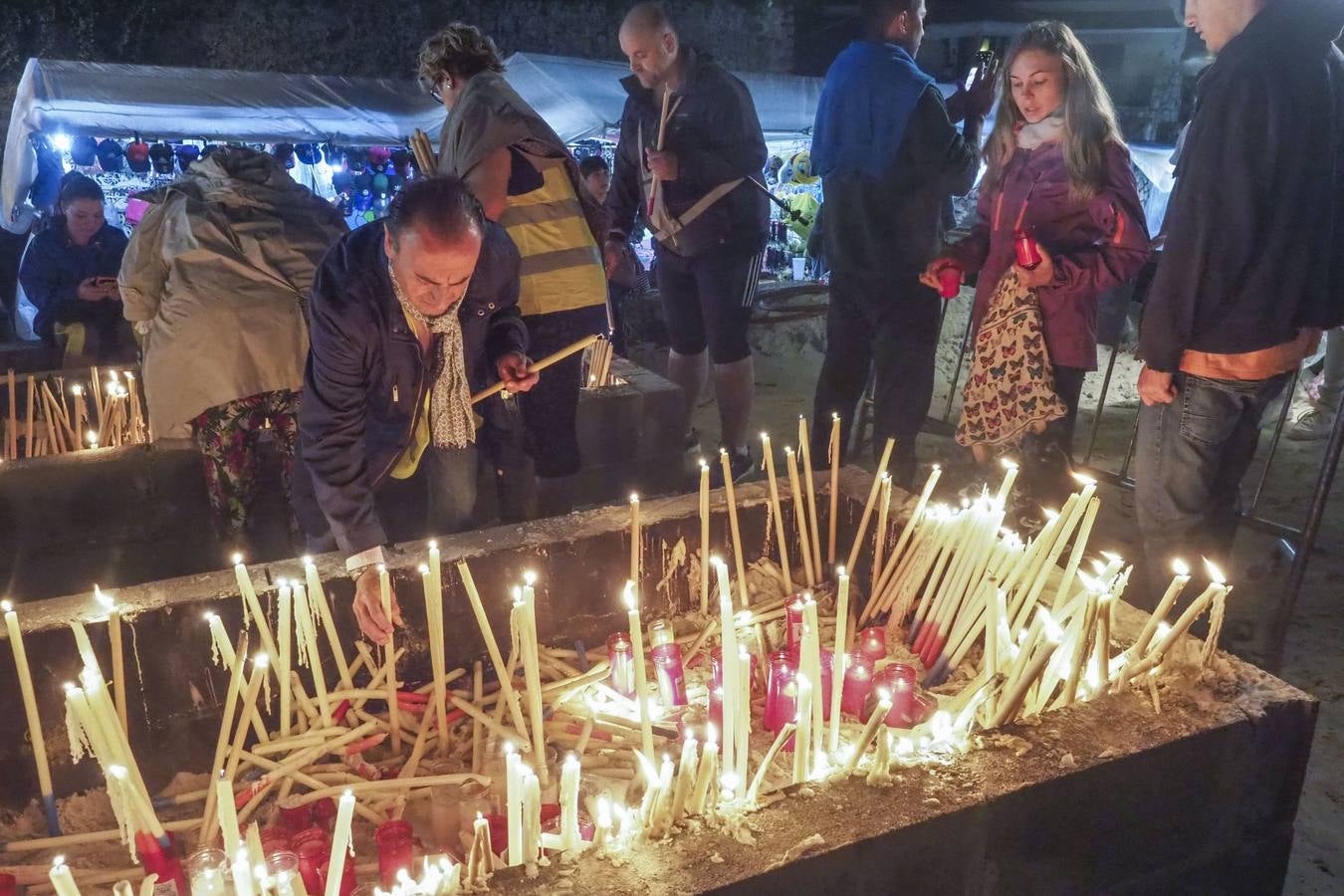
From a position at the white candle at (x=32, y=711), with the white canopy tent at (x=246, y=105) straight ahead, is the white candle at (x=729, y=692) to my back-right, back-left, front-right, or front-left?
back-right

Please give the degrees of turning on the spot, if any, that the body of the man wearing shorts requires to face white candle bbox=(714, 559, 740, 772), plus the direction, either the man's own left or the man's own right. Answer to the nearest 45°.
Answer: approximately 45° to the man's own left

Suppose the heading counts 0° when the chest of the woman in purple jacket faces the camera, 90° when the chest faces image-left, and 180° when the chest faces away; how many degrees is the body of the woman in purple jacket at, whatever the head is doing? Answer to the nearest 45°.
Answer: approximately 45°

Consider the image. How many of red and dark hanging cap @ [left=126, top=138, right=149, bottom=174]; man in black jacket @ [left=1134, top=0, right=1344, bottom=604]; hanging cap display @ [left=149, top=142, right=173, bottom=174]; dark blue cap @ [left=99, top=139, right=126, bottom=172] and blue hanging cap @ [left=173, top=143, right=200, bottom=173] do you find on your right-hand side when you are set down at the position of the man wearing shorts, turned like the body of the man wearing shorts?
4

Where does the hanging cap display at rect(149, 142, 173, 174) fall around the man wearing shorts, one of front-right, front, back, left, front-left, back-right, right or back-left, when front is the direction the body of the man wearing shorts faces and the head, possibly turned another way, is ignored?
right

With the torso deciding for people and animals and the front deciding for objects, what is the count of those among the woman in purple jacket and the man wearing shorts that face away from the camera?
0

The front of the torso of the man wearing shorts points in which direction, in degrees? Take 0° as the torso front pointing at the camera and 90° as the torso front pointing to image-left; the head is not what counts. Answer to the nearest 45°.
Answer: approximately 45°
